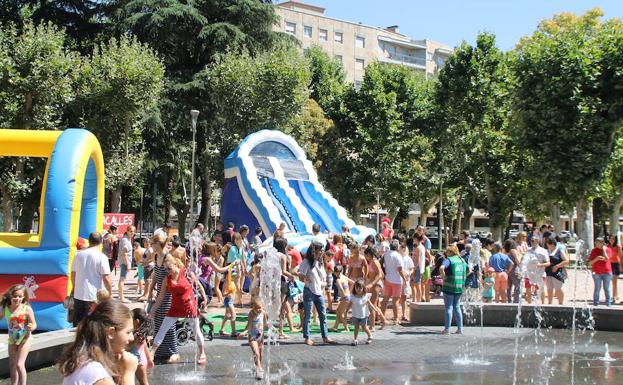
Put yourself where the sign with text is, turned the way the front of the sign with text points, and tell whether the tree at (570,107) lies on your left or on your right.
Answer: on your left

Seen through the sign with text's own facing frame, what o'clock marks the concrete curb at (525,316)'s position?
The concrete curb is roughly at 11 o'clock from the sign with text.

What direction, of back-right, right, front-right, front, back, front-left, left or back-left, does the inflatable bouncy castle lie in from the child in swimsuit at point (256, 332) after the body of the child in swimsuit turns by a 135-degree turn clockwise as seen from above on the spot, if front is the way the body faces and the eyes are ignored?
front

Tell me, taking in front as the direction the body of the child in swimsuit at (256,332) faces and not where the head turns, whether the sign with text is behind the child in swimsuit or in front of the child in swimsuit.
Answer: behind

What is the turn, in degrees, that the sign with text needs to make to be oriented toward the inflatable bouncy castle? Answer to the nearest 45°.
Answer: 0° — it already faces it

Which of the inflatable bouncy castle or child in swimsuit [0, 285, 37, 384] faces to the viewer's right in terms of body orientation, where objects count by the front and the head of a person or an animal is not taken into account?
the inflatable bouncy castle

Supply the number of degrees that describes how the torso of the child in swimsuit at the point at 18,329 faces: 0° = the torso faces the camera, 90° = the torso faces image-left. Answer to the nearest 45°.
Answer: approximately 0°

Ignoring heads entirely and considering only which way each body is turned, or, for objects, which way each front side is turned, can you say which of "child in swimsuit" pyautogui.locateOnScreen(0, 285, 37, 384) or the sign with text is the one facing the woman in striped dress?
the sign with text

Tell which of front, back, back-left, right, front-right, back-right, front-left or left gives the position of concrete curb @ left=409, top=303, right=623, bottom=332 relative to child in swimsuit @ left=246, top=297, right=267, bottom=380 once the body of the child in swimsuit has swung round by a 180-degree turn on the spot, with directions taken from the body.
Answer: front-right

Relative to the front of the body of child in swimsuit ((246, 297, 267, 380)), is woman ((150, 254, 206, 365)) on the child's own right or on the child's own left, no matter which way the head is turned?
on the child's own right
